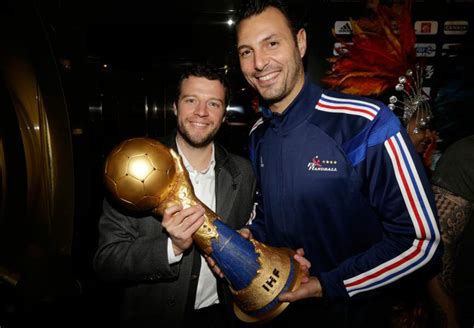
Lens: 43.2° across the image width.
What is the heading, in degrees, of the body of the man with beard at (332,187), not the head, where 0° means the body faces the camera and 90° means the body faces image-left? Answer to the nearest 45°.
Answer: approximately 45°
